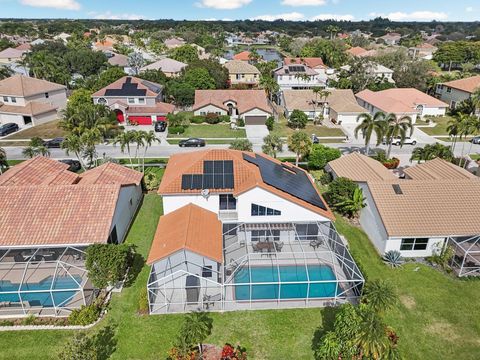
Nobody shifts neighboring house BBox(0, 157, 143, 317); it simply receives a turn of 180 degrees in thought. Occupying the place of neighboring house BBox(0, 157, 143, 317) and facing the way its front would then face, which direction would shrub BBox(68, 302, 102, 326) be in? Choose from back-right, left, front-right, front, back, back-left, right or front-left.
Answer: front

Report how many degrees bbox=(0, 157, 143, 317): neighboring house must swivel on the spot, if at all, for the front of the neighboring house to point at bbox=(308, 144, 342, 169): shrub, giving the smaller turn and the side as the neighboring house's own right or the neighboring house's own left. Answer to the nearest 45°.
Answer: approximately 90° to the neighboring house's own right

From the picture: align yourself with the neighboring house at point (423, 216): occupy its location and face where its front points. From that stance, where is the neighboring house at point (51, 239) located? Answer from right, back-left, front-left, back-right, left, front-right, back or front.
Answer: back-left

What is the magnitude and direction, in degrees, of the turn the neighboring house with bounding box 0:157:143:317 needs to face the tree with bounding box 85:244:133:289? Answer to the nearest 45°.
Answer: approximately 135° to its right

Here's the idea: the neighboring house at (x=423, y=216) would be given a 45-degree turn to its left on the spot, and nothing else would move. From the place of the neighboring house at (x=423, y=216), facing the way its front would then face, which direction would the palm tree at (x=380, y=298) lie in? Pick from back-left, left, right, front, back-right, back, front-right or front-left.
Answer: back-left

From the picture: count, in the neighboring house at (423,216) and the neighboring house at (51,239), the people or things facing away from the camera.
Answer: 2

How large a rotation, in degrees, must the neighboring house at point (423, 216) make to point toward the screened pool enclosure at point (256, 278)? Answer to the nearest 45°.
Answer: approximately 135° to its left

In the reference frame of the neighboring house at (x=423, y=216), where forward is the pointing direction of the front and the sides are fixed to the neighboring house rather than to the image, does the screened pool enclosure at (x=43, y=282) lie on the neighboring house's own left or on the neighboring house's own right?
on the neighboring house's own left

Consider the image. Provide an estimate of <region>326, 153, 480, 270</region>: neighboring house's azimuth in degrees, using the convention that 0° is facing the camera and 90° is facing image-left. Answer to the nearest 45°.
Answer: approximately 180°

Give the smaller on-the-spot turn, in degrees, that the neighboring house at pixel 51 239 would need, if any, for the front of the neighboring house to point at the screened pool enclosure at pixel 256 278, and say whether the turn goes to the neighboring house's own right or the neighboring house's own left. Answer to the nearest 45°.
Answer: approximately 135° to the neighboring house's own right

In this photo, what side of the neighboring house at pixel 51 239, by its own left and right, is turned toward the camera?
back

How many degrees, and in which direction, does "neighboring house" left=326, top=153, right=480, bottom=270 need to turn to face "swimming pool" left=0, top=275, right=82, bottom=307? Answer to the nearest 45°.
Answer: approximately 135° to its left

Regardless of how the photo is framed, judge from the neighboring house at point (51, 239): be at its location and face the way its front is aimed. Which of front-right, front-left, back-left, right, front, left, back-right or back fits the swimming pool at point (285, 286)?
back-right
